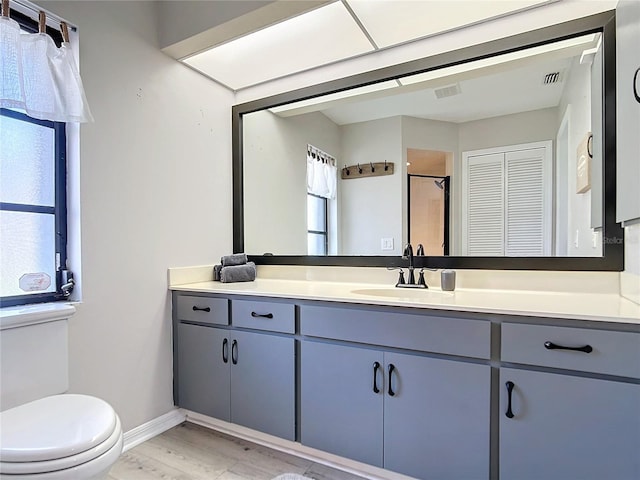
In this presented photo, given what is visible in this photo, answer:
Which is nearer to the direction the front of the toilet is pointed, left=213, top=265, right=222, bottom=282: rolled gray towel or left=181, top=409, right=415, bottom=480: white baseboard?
the white baseboard

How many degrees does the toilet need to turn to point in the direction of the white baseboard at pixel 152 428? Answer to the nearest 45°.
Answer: approximately 90° to its left

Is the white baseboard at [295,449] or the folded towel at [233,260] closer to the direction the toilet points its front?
the white baseboard

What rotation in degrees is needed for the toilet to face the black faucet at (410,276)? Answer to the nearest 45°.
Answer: approximately 45° to its left

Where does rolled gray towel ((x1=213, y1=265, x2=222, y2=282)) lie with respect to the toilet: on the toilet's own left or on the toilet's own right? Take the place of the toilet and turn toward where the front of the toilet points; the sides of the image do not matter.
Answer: on the toilet's own left

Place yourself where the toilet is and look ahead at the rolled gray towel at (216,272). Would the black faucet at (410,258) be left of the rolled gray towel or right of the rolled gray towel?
right

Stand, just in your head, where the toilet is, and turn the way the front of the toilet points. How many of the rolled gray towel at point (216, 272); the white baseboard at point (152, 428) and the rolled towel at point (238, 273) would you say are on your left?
3

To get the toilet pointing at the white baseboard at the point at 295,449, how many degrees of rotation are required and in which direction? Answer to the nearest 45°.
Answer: approximately 45° to its left

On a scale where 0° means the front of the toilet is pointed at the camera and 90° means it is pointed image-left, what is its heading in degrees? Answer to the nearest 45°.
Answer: approximately 315°

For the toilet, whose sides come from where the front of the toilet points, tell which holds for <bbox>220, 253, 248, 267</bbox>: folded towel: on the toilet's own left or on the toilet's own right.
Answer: on the toilet's own left
